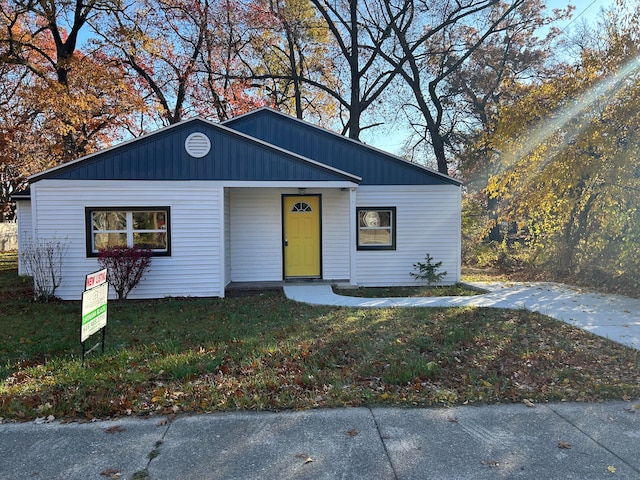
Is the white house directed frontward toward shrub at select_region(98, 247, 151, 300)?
no

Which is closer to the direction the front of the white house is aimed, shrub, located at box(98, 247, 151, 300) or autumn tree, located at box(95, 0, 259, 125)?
the shrub

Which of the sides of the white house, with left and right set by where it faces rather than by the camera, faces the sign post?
front

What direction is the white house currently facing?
toward the camera

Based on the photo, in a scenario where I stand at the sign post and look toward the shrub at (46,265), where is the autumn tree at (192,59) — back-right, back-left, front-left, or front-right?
front-right

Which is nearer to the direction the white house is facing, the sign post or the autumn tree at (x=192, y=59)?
the sign post

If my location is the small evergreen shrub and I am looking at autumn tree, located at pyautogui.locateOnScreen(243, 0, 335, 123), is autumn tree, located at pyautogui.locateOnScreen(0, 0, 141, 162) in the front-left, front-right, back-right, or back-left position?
front-left

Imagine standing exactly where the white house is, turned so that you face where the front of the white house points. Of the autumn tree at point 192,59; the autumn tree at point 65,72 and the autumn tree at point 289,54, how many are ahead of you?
0

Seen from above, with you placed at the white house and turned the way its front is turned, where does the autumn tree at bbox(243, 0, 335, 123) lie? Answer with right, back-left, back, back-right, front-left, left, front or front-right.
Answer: back

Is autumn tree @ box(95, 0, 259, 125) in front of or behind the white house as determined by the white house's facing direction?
behind

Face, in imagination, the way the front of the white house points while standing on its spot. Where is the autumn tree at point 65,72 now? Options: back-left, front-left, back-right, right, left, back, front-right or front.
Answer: back-right

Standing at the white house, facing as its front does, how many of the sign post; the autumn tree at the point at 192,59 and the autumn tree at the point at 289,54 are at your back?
2

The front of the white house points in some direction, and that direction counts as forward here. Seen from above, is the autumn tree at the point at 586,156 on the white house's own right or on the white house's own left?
on the white house's own left

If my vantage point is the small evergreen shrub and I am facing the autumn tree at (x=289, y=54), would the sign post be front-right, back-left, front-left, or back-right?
back-left

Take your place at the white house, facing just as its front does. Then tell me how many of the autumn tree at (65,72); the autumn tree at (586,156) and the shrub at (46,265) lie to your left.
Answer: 1
